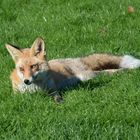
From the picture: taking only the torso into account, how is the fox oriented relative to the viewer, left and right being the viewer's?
facing the viewer and to the left of the viewer
